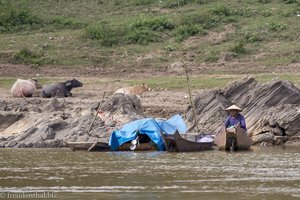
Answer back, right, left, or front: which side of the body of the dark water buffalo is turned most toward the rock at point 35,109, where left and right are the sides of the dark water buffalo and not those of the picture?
right

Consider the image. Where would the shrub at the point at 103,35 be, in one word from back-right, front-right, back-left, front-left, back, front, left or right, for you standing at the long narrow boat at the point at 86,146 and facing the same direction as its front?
right

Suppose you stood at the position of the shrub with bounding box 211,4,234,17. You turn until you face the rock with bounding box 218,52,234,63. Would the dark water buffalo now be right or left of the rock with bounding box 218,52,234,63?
right

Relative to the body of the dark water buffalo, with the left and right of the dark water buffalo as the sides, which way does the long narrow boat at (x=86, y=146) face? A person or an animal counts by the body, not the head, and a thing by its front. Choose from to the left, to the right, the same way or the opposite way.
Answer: the opposite way

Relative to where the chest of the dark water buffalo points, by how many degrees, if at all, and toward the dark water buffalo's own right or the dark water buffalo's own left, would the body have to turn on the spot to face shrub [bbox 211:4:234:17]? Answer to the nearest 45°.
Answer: approximately 45° to the dark water buffalo's own left

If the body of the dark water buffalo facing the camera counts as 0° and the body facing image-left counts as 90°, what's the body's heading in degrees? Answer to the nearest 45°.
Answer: approximately 270°

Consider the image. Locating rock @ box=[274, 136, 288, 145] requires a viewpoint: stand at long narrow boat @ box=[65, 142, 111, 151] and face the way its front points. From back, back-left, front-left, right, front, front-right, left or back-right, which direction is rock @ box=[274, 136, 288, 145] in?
back

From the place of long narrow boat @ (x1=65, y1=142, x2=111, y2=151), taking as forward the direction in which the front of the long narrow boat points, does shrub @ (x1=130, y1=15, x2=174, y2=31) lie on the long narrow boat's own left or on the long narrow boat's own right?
on the long narrow boat's own right

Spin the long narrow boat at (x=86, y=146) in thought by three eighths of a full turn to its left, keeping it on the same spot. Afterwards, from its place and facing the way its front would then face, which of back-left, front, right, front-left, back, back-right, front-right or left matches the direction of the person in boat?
front-left

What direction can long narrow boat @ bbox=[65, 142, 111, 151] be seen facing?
to the viewer's left

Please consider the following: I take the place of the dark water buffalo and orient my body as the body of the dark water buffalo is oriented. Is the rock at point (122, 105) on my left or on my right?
on my right

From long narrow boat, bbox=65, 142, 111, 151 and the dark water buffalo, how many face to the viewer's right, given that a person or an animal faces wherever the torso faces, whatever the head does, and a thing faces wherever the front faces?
1

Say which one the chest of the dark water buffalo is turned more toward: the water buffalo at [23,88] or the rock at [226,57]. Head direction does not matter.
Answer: the rock
